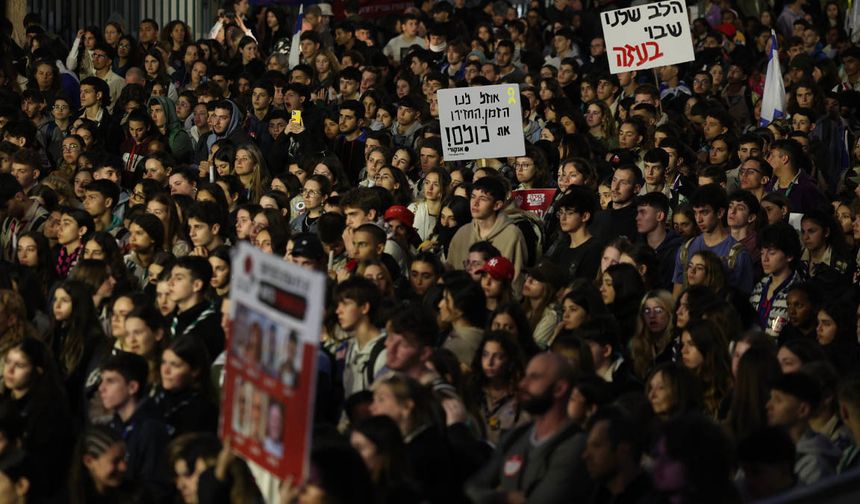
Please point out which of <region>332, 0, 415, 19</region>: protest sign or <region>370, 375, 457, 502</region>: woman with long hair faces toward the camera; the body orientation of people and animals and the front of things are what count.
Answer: the protest sign

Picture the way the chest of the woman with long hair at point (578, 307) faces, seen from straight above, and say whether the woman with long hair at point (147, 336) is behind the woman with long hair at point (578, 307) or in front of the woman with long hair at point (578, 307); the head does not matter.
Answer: in front

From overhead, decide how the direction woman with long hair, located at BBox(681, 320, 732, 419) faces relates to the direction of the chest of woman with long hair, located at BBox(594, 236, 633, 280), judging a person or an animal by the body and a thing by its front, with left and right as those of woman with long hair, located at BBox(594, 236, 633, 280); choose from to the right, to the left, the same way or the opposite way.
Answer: the same way

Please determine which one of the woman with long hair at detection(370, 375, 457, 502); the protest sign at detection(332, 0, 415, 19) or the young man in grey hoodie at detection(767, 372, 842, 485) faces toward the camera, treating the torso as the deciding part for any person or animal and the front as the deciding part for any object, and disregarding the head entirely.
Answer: the protest sign

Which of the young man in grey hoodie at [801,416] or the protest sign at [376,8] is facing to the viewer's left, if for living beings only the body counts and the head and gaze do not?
the young man in grey hoodie

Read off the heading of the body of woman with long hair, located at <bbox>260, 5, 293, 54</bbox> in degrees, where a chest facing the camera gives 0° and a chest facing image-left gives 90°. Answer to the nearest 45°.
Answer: approximately 45°

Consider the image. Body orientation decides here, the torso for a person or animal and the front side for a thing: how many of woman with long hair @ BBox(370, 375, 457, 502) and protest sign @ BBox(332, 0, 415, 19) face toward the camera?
1

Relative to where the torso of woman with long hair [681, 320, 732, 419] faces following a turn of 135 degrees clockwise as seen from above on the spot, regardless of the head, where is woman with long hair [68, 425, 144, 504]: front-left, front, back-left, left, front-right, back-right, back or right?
back-left

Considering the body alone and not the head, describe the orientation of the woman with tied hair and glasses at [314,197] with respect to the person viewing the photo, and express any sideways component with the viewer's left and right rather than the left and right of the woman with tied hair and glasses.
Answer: facing the viewer and to the left of the viewer

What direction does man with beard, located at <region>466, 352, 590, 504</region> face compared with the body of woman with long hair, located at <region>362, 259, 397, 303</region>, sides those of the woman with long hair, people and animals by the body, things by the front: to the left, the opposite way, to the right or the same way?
the same way

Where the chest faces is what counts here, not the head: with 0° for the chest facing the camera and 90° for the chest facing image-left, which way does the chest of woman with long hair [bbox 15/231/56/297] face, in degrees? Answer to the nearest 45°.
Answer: approximately 45°

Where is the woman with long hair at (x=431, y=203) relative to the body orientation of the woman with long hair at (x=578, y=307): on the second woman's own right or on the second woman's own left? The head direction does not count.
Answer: on the second woman's own right
